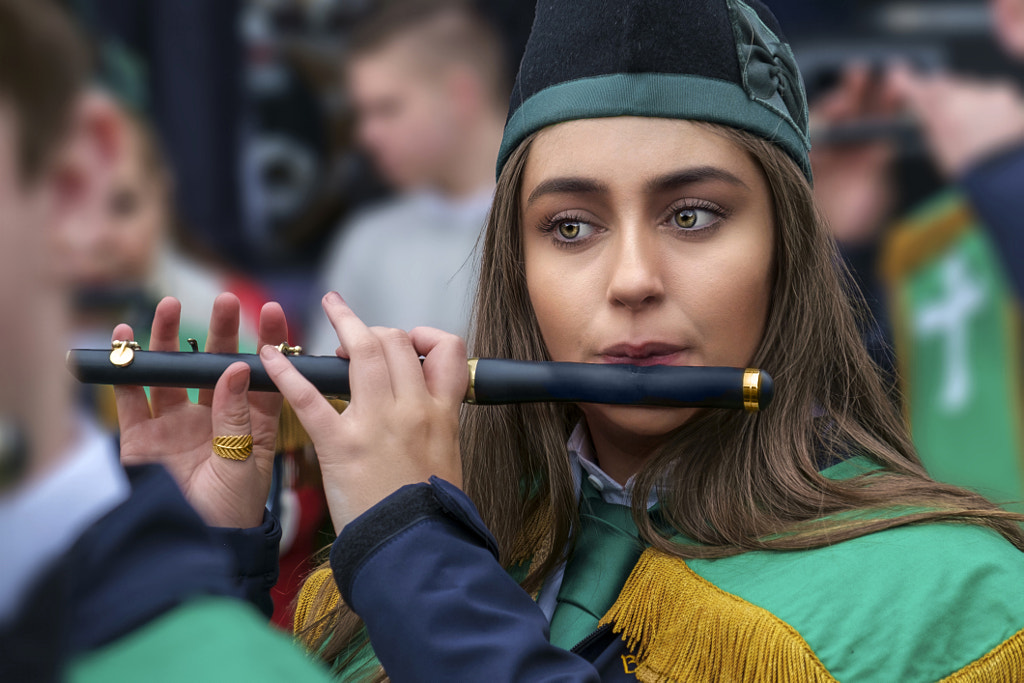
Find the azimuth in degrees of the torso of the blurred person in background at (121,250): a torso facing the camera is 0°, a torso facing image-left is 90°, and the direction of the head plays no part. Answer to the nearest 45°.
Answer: approximately 45°

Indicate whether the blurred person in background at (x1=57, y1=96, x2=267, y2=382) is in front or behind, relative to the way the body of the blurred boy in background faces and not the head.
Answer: in front

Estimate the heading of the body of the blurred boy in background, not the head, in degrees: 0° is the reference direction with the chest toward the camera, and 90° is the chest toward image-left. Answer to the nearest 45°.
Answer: approximately 45°
